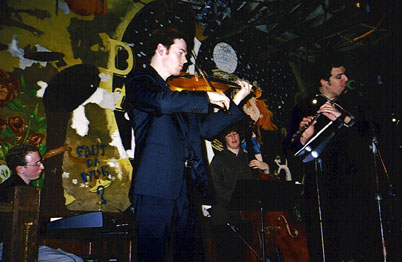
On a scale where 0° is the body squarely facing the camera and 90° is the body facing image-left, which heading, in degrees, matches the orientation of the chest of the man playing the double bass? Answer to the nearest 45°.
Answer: approximately 315°

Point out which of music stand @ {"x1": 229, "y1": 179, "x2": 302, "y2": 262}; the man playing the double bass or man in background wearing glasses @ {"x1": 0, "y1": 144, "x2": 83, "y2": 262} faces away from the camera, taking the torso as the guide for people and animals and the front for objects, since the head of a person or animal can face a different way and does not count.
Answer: the music stand

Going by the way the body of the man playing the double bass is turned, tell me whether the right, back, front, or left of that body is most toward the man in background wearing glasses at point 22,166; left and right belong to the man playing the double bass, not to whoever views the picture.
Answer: right

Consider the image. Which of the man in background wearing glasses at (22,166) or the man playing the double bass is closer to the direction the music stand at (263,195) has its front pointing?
the man playing the double bass

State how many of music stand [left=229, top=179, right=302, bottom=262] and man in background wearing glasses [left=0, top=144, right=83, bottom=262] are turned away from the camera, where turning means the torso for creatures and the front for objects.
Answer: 1

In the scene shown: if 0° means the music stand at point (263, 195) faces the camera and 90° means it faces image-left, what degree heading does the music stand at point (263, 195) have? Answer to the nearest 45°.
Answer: approximately 180°

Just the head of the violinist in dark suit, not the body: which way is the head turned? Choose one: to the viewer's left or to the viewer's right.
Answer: to the viewer's right

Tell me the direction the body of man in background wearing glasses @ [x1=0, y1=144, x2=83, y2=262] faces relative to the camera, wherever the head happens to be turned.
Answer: to the viewer's right

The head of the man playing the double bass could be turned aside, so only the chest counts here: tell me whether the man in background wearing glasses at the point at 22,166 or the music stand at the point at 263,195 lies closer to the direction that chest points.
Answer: the music stand

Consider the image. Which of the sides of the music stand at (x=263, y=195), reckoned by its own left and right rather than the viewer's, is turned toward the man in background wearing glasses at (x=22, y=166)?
left

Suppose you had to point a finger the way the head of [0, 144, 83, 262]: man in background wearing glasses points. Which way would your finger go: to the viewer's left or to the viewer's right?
to the viewer's right

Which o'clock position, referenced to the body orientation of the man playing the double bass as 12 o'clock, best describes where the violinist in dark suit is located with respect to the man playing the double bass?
The violinist in dark suit is roughly at 2 o'clock from the man playing the double bass.

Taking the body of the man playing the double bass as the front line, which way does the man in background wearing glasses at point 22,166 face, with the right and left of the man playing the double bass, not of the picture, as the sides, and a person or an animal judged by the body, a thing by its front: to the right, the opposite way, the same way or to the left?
to the left
